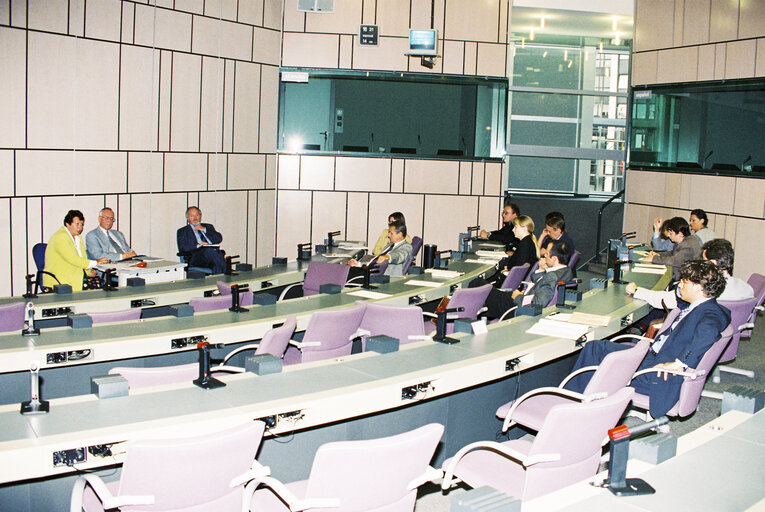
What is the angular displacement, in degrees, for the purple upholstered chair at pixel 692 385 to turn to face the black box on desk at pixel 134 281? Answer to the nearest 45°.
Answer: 0° — it already faces it

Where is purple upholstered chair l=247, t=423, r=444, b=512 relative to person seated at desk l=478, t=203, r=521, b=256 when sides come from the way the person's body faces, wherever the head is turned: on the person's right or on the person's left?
on the person's left

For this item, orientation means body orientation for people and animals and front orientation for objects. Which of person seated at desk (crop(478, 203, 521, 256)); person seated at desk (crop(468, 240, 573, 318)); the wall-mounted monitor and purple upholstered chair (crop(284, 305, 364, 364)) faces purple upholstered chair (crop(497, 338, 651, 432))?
the wall-mounted monitor

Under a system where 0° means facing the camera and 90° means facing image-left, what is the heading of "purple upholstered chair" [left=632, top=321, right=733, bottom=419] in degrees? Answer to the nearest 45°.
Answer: approximately 90°

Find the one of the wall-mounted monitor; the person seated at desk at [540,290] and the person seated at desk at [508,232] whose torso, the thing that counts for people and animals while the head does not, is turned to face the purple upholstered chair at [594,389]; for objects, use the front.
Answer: the wall-mounted monitor

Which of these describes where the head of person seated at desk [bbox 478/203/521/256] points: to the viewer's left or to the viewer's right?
to the viewer's left

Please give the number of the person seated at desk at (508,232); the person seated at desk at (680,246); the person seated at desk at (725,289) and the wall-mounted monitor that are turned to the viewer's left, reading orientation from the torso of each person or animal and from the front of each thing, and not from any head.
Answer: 3

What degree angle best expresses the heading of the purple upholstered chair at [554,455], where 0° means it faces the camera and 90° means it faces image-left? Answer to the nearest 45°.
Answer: approximately 135°

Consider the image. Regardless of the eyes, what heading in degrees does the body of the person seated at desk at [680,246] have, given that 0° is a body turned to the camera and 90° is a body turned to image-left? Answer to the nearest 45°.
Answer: approximately 90°

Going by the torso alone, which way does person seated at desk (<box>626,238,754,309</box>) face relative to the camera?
to the viewer's left
